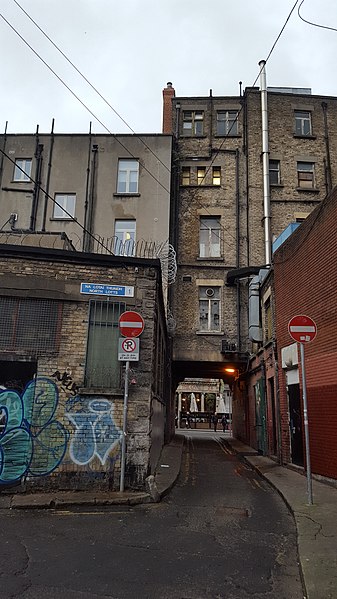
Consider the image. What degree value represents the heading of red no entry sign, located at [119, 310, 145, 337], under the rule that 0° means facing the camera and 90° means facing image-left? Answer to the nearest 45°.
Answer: approximately 0°

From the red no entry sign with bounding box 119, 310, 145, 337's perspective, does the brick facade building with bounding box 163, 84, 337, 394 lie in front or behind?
behind

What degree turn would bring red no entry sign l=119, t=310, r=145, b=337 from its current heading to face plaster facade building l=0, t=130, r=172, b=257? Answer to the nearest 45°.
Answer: approximately 180°

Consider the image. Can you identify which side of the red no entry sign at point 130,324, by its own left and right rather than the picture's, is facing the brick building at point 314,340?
left
